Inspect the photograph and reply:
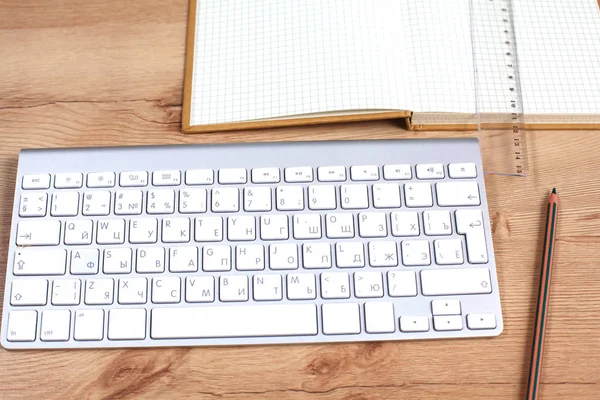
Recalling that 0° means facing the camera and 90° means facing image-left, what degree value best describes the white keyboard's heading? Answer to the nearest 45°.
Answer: approximately 0°
